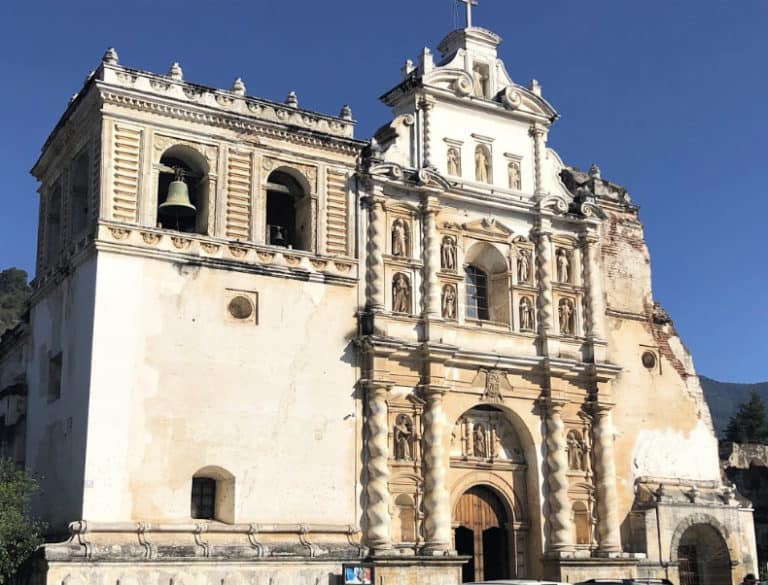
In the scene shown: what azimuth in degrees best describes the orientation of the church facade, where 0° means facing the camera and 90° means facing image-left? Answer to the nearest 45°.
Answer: approximately 315°

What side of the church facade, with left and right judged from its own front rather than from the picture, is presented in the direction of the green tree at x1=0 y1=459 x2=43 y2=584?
right
